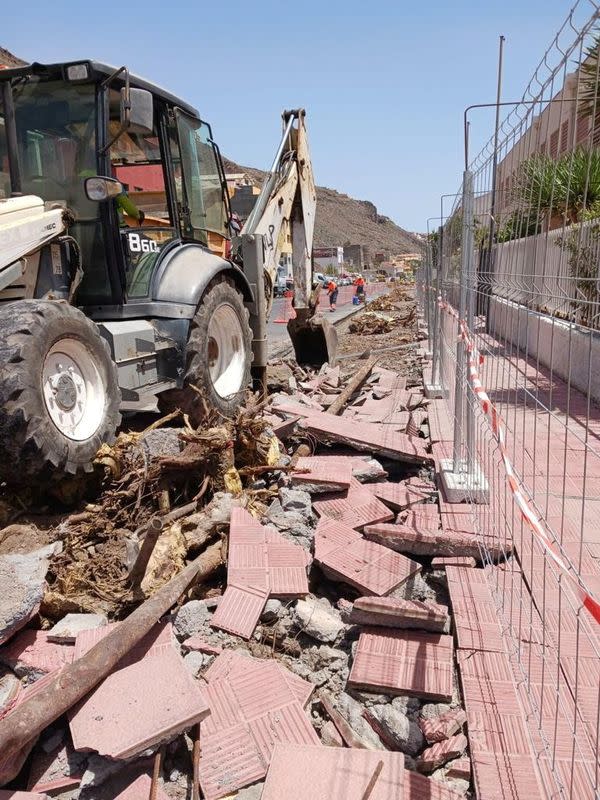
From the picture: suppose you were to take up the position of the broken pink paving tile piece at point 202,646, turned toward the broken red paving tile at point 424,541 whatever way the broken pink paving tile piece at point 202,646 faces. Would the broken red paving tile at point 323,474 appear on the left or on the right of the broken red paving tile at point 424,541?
left

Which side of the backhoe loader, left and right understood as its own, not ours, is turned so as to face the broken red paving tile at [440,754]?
left

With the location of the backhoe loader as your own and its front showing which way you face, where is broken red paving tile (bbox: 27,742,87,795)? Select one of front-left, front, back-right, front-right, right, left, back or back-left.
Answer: front-left

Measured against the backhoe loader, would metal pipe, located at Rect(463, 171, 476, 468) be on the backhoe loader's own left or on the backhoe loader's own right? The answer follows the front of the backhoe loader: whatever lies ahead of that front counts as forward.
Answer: on the backhoe loader's own left

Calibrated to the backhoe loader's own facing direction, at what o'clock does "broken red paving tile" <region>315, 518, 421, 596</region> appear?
The broken red paving tile is roughly at 9 o'clock from the backhoe loader.

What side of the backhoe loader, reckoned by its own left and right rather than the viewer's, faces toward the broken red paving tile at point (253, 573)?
left

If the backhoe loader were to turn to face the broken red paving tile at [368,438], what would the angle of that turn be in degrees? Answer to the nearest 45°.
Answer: approximately 135° to its left

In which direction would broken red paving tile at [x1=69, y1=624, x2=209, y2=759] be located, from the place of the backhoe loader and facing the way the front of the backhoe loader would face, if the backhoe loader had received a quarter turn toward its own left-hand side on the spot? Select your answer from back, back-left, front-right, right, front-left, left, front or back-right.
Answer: front-right

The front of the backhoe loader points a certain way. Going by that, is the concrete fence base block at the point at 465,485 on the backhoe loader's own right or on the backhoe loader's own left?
on the backhoe loader's own left

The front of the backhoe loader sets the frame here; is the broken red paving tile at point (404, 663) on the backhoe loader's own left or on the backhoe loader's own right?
on the backhoe loader's own left

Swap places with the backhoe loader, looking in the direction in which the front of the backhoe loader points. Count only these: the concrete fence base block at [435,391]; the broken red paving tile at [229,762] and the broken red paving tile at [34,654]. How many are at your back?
1

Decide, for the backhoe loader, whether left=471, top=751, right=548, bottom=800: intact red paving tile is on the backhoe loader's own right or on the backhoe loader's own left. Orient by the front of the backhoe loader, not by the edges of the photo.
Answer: on the backhoe loader's own left

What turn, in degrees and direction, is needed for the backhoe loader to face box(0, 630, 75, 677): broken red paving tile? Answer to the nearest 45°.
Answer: approximately 45° to its left

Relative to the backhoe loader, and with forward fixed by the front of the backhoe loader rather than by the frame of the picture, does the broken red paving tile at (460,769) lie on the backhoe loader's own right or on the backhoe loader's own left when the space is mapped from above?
on the backhoe loader's own left

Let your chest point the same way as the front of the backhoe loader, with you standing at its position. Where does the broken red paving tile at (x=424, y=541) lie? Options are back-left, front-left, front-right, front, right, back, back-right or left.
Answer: left
